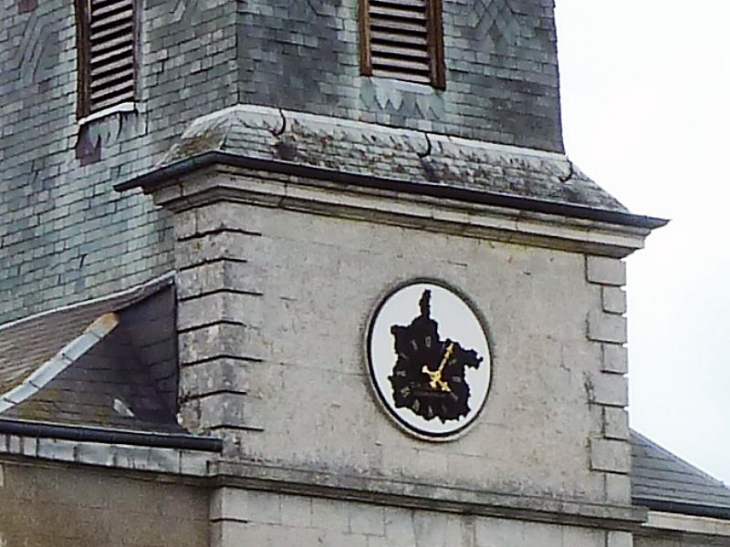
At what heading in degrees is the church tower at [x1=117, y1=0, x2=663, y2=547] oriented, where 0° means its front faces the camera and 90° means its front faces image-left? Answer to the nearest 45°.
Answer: approximately 315°
